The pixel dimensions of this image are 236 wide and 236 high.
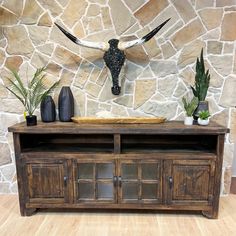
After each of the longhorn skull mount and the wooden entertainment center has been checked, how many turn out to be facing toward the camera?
2

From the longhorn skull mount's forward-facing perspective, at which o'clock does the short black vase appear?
The short black vase is roughly at 3 o'clock from the longhorn skull mount.

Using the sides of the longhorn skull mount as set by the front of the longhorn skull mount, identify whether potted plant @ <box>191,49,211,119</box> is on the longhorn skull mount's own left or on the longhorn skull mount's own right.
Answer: on the longhorn skull mount's own left

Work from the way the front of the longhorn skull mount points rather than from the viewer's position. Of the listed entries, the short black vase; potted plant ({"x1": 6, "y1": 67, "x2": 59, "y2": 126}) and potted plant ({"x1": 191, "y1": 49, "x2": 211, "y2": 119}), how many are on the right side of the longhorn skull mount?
2

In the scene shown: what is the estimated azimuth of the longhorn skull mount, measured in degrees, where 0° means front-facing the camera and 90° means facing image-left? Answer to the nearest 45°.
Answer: approximately 0°

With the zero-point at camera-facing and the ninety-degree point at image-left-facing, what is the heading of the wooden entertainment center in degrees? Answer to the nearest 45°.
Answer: approximately 0°

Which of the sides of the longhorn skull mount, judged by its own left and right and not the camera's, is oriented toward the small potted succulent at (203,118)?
left
